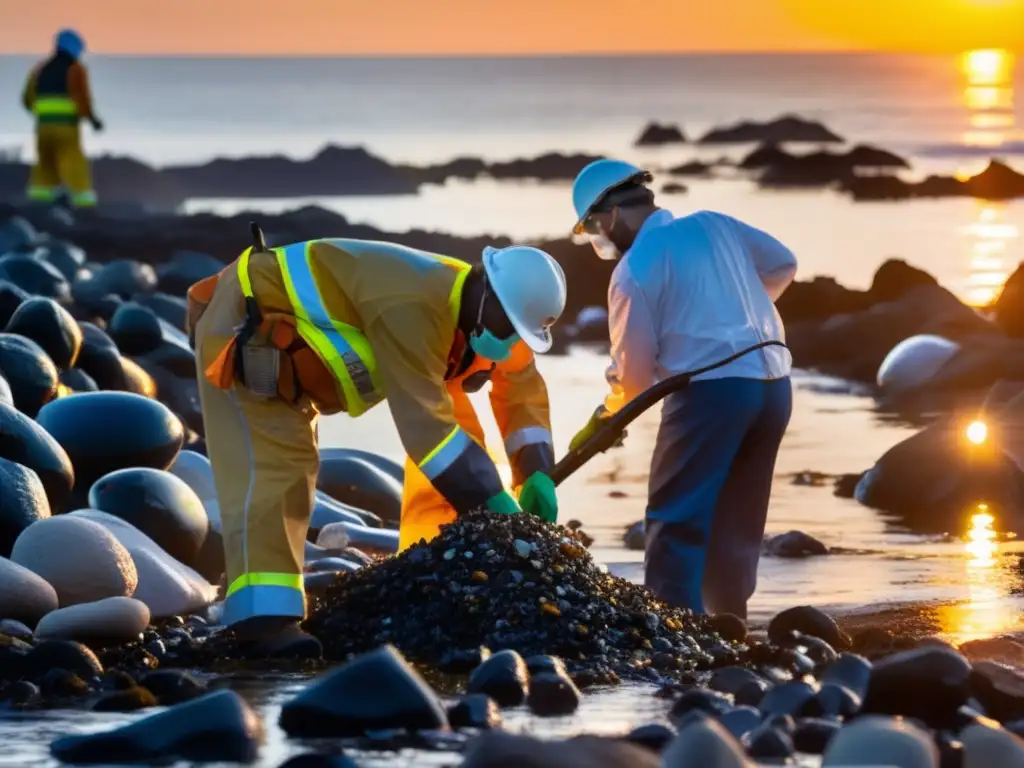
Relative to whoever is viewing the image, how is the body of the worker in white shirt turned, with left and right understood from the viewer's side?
facing away from the viewer and to the left of the viewer

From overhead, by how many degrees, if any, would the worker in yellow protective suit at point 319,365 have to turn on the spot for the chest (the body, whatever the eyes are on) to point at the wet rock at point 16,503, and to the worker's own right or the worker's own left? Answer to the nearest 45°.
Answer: approximately 135° to the worker's own left

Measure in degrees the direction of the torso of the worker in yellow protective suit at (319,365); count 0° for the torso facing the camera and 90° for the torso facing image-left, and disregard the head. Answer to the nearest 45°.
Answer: approximately 270°

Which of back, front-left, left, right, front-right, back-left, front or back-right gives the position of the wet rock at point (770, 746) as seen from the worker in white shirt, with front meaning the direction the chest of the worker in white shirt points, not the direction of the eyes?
back-left

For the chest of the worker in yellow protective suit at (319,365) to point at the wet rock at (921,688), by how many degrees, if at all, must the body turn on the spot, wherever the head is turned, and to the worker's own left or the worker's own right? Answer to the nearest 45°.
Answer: approximately 45° to the worker's own right

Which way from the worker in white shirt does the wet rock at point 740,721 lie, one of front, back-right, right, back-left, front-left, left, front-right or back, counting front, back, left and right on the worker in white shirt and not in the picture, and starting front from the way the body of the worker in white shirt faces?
back-left

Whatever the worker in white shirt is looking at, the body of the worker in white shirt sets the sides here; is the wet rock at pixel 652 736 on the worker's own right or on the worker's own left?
on the worker's own left

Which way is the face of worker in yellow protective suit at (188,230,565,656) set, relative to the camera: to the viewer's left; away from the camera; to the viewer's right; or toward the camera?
to the viewer's right

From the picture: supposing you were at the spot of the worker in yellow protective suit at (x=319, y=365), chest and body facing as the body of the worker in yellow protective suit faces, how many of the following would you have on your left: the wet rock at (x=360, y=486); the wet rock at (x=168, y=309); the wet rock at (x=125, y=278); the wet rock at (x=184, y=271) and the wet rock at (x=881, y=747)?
4

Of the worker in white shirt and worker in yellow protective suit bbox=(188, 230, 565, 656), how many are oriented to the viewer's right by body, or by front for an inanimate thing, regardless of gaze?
1

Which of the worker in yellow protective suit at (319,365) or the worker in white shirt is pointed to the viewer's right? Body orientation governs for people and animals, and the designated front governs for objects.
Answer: the worker in yellow protective suit
